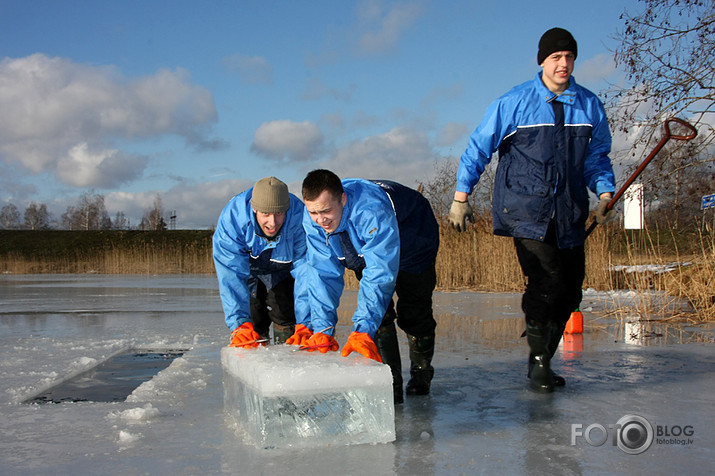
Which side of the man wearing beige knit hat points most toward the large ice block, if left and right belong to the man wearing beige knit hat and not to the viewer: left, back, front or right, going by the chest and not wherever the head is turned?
front

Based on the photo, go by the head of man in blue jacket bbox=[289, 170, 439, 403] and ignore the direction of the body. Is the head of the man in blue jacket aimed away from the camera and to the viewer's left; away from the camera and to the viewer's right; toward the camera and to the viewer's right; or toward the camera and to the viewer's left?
toward the camera and to the viewer's left

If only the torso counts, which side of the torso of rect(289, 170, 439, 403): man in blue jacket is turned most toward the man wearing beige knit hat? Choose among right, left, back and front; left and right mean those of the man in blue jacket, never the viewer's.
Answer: right

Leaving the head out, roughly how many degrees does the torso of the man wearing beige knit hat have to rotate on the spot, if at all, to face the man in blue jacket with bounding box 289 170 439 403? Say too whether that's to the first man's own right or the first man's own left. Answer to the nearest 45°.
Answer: approximately 45° to the first man's own left

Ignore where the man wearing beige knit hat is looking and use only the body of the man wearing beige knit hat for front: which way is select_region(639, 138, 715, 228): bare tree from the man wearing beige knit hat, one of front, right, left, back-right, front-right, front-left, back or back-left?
back-left

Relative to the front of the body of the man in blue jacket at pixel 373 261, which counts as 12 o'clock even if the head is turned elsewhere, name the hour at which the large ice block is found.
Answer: The large ice block is roughly at 11 o'clock from the man in blue jacket.

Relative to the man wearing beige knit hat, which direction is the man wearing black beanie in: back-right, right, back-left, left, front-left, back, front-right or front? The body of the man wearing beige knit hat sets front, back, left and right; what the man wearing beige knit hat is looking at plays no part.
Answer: left

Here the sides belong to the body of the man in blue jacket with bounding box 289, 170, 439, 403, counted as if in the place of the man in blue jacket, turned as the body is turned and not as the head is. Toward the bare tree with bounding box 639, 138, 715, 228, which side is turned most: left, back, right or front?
back

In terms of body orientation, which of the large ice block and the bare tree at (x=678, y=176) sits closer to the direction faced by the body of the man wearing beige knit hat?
the large ice block

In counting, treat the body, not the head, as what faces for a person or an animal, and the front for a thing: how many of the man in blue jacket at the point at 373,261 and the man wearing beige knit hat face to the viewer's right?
0
